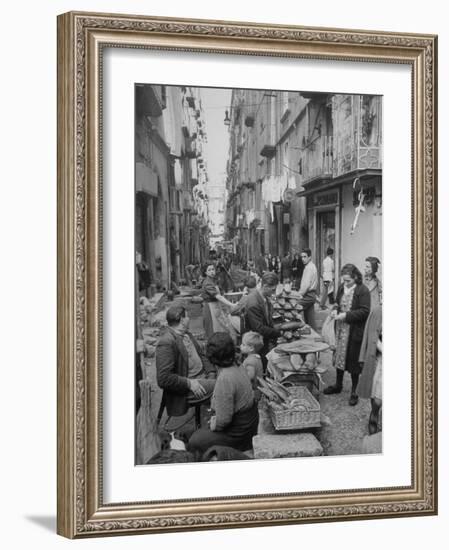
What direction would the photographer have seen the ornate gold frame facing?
facing the viewer and to the right of the viewer
